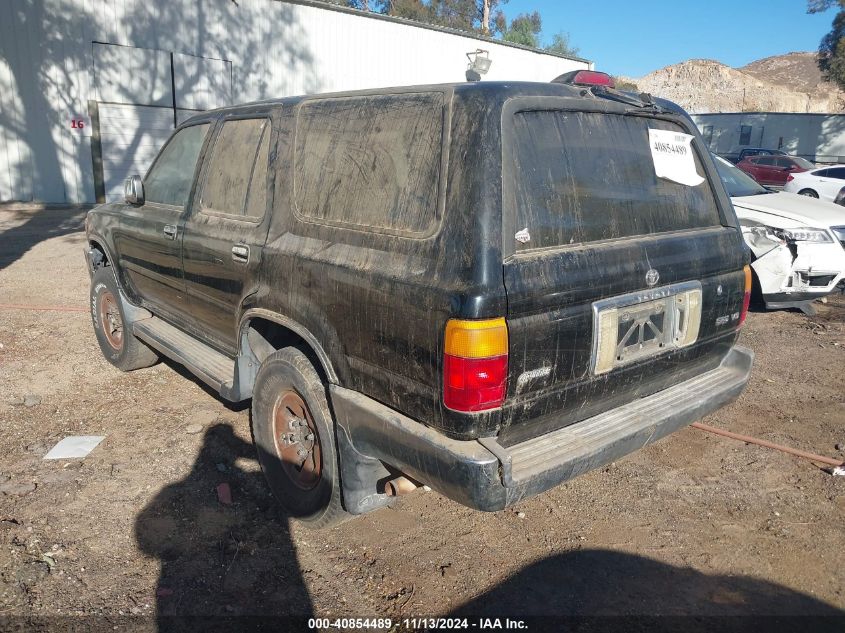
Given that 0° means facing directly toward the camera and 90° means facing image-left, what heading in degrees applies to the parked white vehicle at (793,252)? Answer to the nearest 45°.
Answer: approximately 315°

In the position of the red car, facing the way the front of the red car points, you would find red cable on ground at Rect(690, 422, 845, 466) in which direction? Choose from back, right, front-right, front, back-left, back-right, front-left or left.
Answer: front-right

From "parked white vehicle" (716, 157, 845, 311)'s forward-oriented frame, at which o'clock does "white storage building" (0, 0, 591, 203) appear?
The white storage building is roughly at 5 o'clock from the parked white vehicle.

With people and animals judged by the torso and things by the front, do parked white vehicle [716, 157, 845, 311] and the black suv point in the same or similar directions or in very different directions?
very different directions

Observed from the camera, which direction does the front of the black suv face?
facing away from the viewer and to the left of the viewer

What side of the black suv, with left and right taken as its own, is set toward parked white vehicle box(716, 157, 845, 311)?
right

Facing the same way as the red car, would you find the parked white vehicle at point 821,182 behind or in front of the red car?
in front

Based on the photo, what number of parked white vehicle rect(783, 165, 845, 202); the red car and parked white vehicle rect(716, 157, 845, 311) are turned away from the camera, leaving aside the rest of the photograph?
0

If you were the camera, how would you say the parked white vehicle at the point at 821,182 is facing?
facing the viewer and to the right of the viewer

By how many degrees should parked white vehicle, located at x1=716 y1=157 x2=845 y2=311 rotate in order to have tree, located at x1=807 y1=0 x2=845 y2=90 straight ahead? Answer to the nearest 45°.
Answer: approximately 135° to its left

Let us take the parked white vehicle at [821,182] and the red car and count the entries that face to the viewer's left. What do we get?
0

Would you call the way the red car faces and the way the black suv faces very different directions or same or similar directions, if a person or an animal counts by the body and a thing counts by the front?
very different directions
